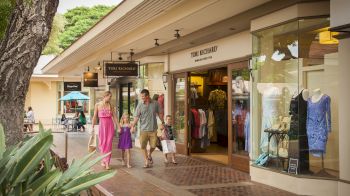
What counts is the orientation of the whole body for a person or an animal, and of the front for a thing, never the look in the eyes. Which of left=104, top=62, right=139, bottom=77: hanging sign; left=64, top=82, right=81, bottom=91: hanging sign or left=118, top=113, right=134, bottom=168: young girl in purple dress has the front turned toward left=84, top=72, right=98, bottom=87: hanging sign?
left=64, top=82, right=81, bottom=91: hanging sign

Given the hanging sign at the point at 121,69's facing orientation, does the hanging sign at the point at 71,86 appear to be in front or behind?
behind

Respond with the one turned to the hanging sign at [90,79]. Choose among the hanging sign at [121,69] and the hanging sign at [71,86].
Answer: the hanging sign at [71,86]

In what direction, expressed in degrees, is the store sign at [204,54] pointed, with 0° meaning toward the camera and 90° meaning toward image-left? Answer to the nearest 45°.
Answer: approximately 45°

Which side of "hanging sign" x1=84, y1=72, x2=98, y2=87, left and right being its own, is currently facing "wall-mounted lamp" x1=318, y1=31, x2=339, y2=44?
front

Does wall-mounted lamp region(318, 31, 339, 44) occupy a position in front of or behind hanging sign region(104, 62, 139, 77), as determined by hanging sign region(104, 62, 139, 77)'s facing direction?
in front

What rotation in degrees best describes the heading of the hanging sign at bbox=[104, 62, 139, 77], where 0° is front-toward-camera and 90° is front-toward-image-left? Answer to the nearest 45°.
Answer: approximately 0°

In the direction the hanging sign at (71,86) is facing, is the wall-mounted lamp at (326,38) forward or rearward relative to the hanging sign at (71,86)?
forward

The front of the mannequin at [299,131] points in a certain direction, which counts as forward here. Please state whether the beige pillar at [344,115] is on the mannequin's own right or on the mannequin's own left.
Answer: on the mannequin's own left
